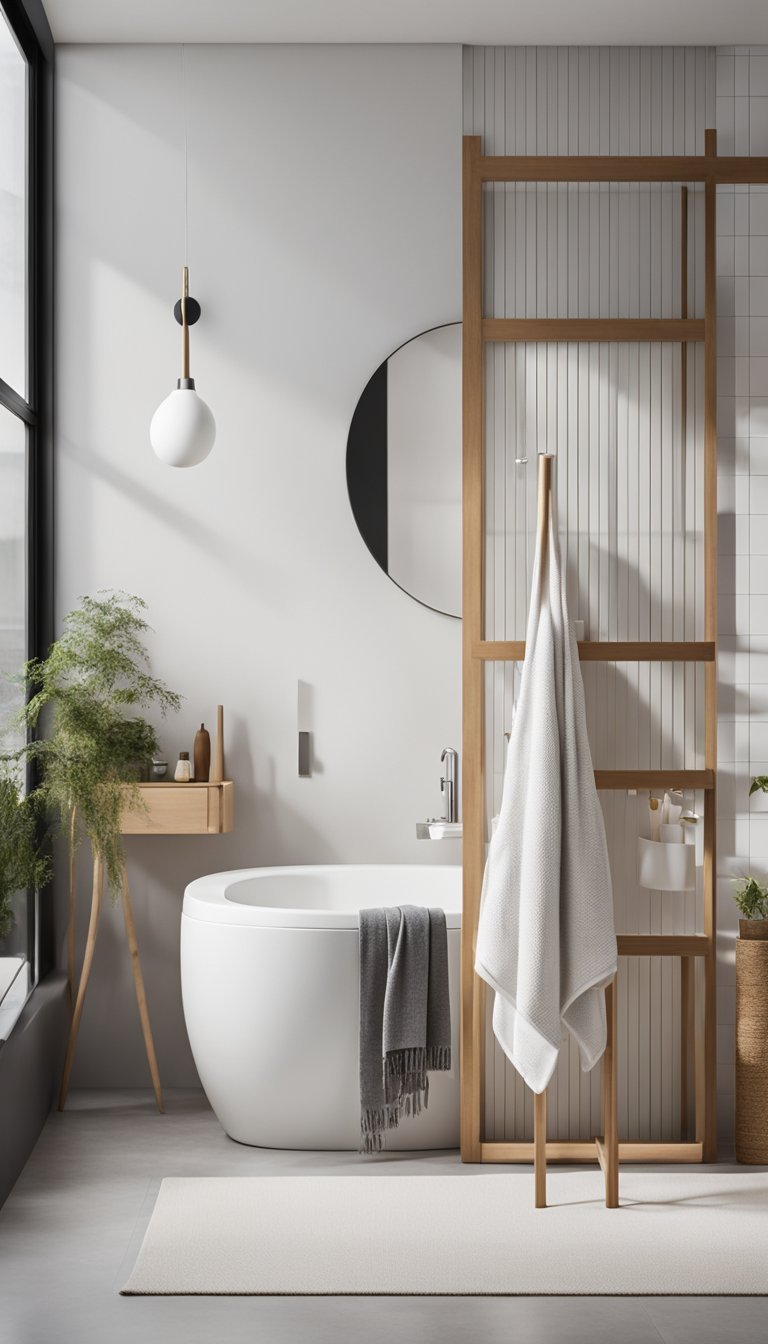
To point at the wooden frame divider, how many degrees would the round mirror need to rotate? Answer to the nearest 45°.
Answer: approximately 45° to its left

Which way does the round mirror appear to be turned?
toward the camera

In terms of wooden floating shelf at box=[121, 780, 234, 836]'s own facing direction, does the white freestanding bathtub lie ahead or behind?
ahead

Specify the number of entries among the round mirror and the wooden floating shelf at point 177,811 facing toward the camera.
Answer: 2

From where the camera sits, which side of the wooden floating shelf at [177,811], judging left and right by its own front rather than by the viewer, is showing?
front

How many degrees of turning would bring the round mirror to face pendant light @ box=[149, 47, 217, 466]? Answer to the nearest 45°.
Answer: approximately 45° to its right
